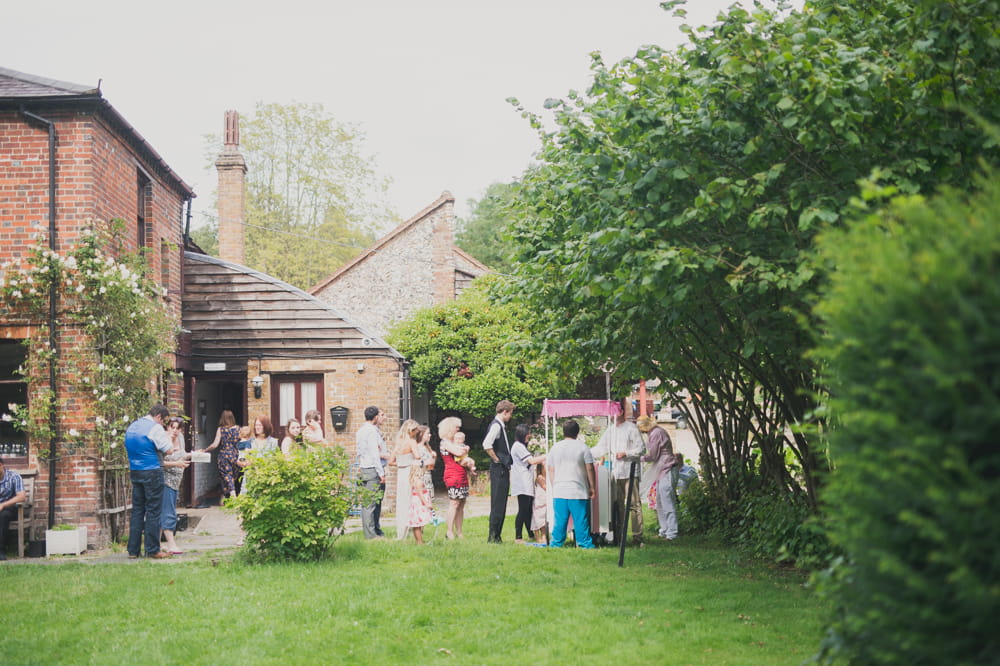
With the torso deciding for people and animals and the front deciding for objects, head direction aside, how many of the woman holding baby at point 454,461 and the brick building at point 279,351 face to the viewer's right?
1

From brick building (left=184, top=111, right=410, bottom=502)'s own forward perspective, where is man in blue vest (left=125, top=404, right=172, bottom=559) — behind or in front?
in front

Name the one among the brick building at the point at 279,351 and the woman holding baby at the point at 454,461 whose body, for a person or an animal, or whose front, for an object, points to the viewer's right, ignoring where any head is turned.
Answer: the woman holding baby

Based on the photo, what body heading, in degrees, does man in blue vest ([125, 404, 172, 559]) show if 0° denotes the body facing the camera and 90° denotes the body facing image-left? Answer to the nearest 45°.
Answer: approximately 225°

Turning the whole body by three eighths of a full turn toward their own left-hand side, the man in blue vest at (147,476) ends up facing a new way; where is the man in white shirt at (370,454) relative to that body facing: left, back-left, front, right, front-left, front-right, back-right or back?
back

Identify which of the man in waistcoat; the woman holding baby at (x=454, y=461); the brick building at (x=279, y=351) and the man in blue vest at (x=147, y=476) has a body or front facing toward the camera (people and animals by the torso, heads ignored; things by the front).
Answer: the brick building

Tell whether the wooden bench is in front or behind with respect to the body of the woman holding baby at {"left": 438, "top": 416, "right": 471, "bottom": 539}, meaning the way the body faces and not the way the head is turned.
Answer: behind

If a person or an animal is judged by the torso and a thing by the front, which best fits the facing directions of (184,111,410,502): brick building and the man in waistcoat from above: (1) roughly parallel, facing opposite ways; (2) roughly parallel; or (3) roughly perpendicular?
roughly perpendicular

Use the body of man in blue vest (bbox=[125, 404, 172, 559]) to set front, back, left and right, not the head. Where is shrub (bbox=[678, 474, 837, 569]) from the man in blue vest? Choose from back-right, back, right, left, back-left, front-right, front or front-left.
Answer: front-right

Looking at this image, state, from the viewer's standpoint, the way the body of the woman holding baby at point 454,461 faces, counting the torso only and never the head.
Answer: to the viewer's right

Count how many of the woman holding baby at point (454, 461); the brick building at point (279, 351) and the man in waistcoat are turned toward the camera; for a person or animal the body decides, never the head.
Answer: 1
